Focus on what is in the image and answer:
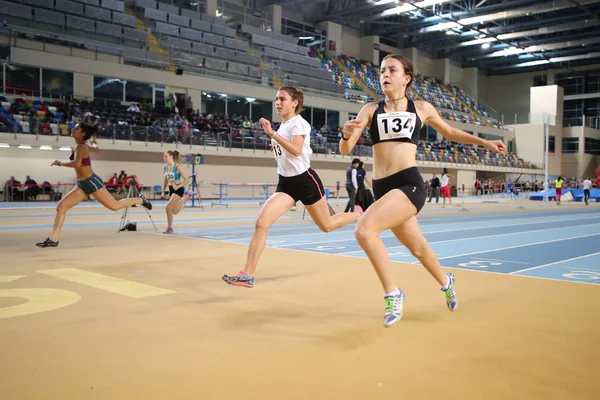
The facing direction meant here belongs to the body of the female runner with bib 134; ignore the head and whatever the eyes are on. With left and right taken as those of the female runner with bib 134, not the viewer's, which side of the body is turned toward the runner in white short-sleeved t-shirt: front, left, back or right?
right

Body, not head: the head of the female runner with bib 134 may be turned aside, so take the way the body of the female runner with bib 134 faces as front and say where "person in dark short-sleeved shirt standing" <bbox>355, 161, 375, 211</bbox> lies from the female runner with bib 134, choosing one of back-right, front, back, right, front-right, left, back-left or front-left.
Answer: back-right

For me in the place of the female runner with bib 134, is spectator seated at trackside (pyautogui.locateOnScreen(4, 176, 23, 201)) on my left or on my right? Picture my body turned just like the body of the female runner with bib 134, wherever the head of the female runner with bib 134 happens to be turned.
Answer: on my right

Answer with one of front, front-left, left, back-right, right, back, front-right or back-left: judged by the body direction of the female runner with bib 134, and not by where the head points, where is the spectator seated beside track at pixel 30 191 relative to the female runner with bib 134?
right

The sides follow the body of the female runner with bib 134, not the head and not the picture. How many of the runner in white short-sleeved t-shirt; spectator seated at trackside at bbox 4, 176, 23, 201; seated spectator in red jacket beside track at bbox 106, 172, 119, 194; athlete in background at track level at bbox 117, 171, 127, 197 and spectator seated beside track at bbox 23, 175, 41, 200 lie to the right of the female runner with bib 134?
5

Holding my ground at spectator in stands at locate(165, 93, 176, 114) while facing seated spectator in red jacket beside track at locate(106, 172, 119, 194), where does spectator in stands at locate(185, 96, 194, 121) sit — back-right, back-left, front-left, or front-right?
back-left

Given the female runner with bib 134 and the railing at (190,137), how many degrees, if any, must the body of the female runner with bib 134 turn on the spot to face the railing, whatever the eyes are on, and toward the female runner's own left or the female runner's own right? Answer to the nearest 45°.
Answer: approximately 90° to the female runner's own right

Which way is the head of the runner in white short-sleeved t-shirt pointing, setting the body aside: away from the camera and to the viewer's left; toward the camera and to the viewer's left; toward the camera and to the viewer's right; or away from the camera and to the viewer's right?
toward the camera and to the viewer's left

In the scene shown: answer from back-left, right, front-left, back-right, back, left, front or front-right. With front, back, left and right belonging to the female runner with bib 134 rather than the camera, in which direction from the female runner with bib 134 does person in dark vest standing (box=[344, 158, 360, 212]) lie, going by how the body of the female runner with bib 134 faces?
back-right

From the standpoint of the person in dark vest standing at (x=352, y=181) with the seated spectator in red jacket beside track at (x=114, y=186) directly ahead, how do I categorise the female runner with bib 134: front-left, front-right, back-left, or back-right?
back-left

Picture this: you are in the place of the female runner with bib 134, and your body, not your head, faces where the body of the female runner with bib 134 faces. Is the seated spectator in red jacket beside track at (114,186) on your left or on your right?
on your right

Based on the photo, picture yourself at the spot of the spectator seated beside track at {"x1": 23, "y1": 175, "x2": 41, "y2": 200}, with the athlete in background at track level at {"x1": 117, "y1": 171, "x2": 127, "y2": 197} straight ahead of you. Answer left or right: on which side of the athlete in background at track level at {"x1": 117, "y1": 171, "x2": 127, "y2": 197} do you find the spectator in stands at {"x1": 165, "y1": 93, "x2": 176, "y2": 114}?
left
